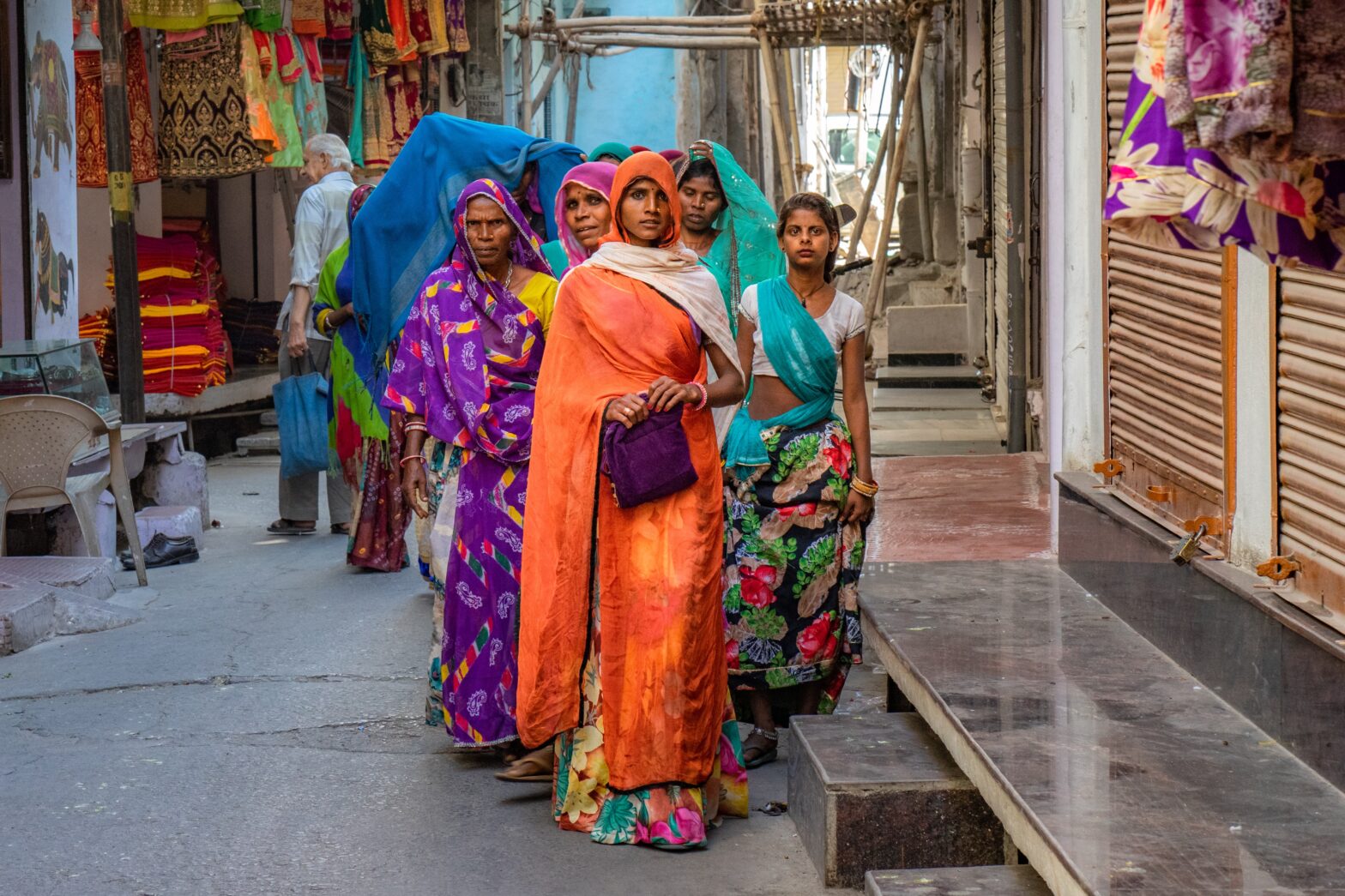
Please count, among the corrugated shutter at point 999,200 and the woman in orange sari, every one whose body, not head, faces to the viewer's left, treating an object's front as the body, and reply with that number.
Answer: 1

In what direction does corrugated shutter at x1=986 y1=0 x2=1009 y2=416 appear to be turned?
to the viewer's left
